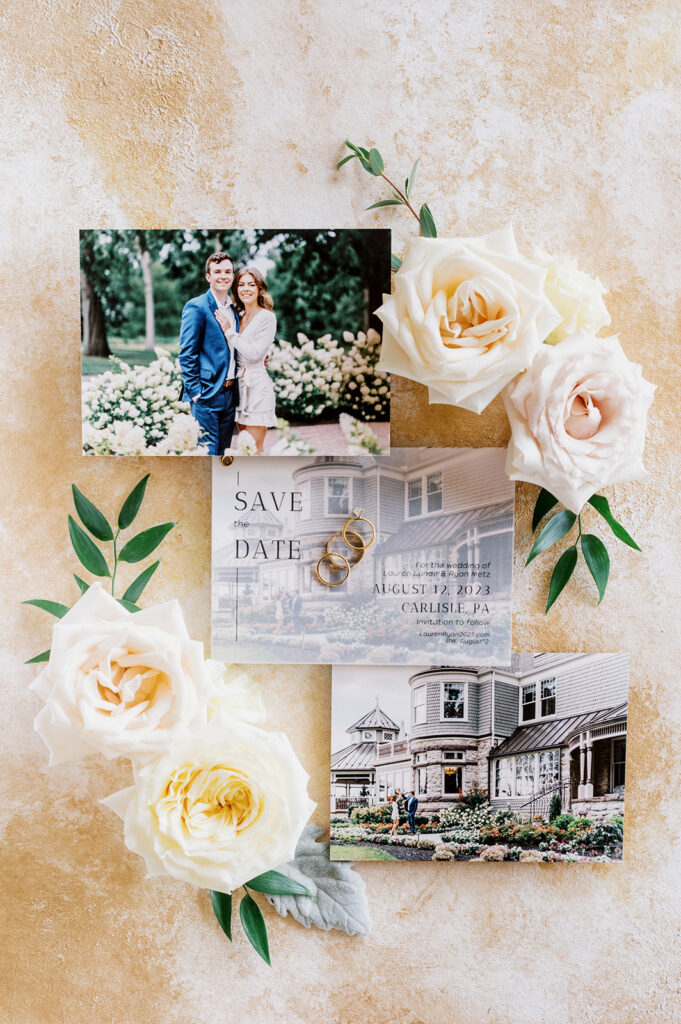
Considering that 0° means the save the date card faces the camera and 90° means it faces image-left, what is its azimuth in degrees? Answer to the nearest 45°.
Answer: approximately 0°
